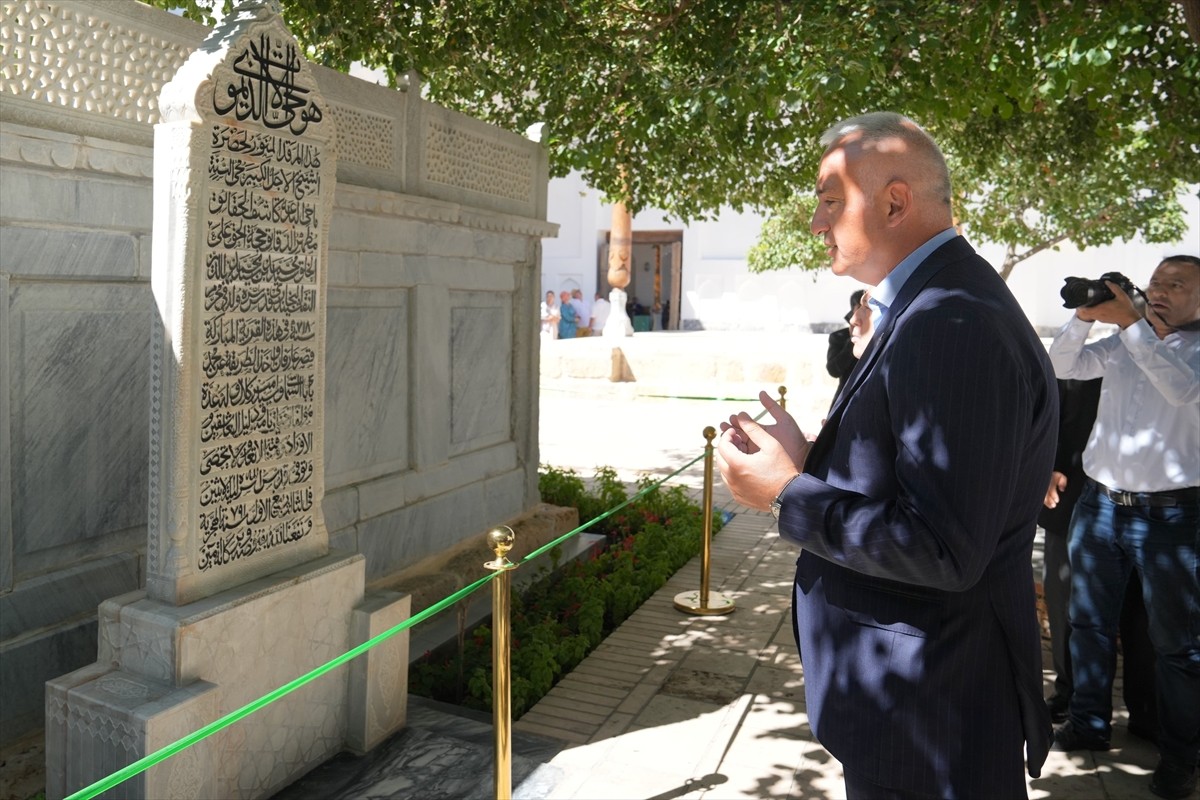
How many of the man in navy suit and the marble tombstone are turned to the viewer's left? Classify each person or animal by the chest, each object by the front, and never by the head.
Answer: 1

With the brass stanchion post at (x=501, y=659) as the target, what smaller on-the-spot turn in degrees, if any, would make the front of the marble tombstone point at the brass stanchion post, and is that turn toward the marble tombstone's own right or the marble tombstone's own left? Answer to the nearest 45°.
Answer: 0° — it already faces it

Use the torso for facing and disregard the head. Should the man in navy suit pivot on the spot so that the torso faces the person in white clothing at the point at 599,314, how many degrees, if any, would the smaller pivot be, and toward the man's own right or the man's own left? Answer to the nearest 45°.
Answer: approximately 90° to the man's own right

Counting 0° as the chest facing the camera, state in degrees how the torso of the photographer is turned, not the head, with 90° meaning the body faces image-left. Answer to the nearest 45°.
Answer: approximately 45°

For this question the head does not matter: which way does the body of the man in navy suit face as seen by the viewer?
to the viewer's left

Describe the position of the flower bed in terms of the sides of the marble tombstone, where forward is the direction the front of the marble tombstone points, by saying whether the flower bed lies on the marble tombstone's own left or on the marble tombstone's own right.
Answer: on the marble tombstone's own left

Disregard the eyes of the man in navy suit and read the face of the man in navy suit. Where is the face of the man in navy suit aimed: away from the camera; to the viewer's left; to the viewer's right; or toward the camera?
to the viewer's left

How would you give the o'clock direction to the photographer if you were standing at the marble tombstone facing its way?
The photographer is roughly at 11 o'clock from the marble tombstone.

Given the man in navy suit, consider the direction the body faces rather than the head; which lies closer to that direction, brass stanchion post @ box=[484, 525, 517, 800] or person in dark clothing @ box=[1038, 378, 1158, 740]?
the brass stanchion post

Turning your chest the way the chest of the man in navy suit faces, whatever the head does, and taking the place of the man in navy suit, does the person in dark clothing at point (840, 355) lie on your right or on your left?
on your right

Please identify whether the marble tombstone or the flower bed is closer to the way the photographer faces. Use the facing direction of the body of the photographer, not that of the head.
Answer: the marble tombstone

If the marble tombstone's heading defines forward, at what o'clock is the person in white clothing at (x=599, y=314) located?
The person in white clothing is roughly at 8 o'clock from the marble tombstone.

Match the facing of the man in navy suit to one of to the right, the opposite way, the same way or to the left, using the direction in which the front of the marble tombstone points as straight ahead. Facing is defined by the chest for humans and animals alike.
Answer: the opposite way

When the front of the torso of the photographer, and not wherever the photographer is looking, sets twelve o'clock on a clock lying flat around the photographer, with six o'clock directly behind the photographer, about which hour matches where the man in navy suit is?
The man in navy suit is roughly at 11 o'clock from the photographer.
